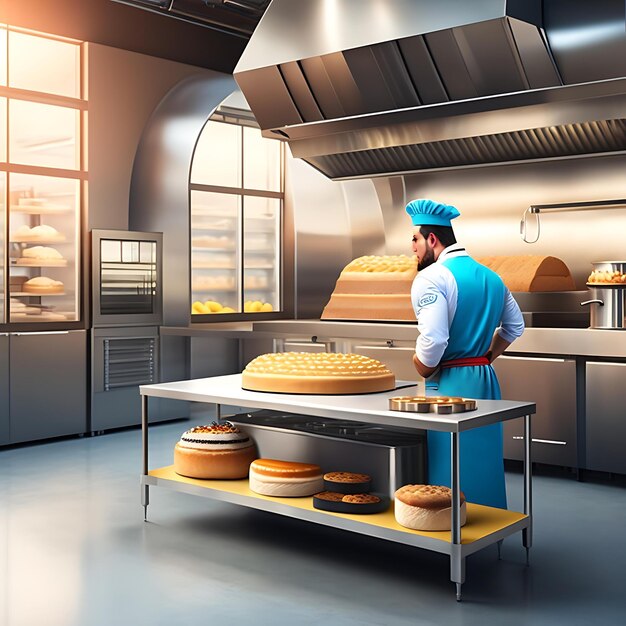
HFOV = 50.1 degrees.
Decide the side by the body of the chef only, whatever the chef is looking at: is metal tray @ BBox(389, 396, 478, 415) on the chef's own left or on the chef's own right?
on the chef's own left

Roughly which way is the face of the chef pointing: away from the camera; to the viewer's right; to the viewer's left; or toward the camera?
to the viewer's left

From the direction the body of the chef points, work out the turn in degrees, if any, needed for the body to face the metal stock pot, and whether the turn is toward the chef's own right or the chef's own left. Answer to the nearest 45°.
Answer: approximately 90° to the chef's own right

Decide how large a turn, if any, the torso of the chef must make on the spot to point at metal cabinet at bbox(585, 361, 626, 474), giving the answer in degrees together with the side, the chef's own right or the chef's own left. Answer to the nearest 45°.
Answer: approximately 90° to the chef's own right

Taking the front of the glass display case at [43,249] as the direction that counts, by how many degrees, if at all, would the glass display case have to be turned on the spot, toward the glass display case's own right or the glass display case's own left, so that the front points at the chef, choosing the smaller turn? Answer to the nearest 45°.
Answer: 0° — it already faces them

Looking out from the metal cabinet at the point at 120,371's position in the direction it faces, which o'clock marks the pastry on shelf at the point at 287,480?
The pastry on shelf is roughly at 1 o'clock from the metal cabinet.

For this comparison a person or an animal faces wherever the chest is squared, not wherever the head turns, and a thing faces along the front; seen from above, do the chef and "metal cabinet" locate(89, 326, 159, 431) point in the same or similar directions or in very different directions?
very different directions

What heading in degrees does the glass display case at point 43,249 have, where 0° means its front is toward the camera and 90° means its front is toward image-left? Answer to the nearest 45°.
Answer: approximately 315°
